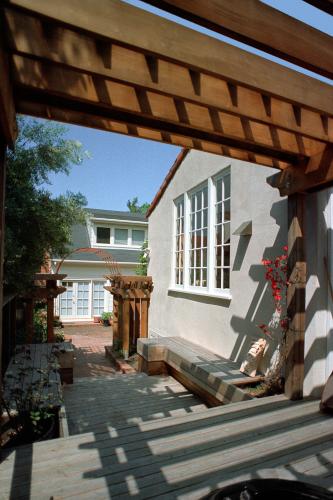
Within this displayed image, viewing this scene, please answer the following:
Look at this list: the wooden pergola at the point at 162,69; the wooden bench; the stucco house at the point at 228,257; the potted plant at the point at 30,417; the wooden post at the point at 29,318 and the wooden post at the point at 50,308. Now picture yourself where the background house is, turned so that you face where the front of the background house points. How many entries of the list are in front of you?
6

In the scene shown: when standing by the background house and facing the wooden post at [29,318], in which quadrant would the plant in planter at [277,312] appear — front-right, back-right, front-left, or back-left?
front-left

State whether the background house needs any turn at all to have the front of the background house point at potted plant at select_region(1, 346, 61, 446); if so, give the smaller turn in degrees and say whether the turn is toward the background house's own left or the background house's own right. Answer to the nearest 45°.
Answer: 0° — it already faces it

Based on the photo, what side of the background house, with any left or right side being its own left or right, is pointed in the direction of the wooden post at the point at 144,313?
front

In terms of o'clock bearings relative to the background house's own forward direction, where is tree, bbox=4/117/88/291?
The tree is roughly at 12 o'clock from the background house.

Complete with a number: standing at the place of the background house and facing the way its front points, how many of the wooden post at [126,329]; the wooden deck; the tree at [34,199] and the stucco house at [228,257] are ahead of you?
4

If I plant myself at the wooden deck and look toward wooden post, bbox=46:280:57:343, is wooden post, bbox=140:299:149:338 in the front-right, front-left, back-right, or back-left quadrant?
front-right

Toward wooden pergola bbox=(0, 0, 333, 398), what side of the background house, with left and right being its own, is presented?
front

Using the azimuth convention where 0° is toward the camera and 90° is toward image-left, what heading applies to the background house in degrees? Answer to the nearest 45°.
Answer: approximately 0°

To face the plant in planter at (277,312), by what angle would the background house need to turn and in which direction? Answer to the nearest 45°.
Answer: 0° — it already faces it

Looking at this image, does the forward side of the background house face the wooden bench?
yes
